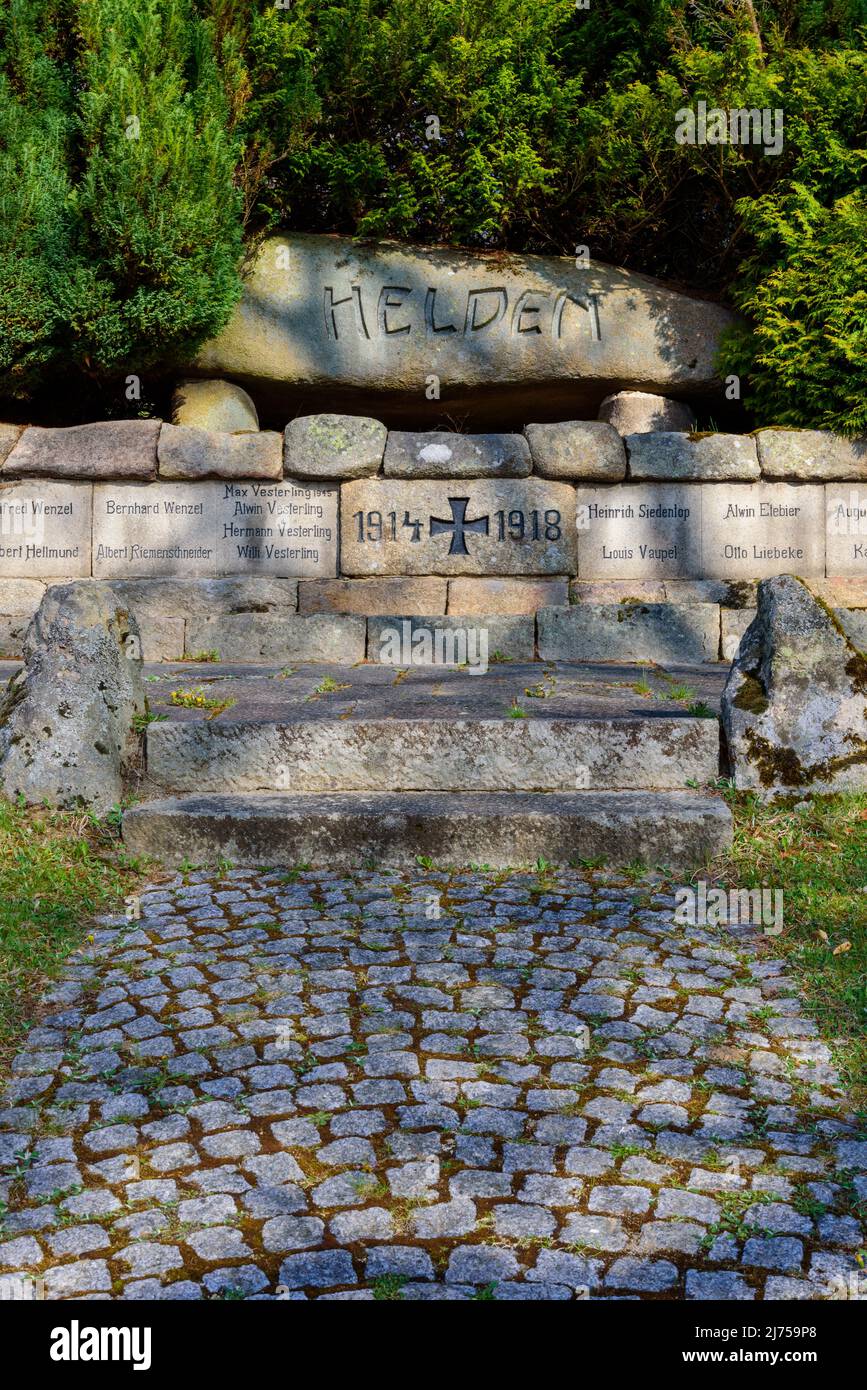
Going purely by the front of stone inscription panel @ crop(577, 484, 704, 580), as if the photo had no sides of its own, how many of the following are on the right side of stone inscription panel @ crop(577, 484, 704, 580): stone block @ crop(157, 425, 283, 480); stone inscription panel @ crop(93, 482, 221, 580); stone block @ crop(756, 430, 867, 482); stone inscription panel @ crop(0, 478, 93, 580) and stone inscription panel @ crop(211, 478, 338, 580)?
4

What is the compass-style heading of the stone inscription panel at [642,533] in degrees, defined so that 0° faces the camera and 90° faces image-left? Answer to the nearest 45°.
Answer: approximately 0°

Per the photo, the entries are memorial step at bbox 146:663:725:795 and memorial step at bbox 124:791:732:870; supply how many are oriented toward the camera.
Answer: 2

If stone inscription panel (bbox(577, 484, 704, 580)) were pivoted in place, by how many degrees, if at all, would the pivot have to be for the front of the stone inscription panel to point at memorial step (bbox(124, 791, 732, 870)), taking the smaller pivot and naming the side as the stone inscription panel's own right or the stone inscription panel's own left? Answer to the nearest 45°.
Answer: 0° — it already faces it
